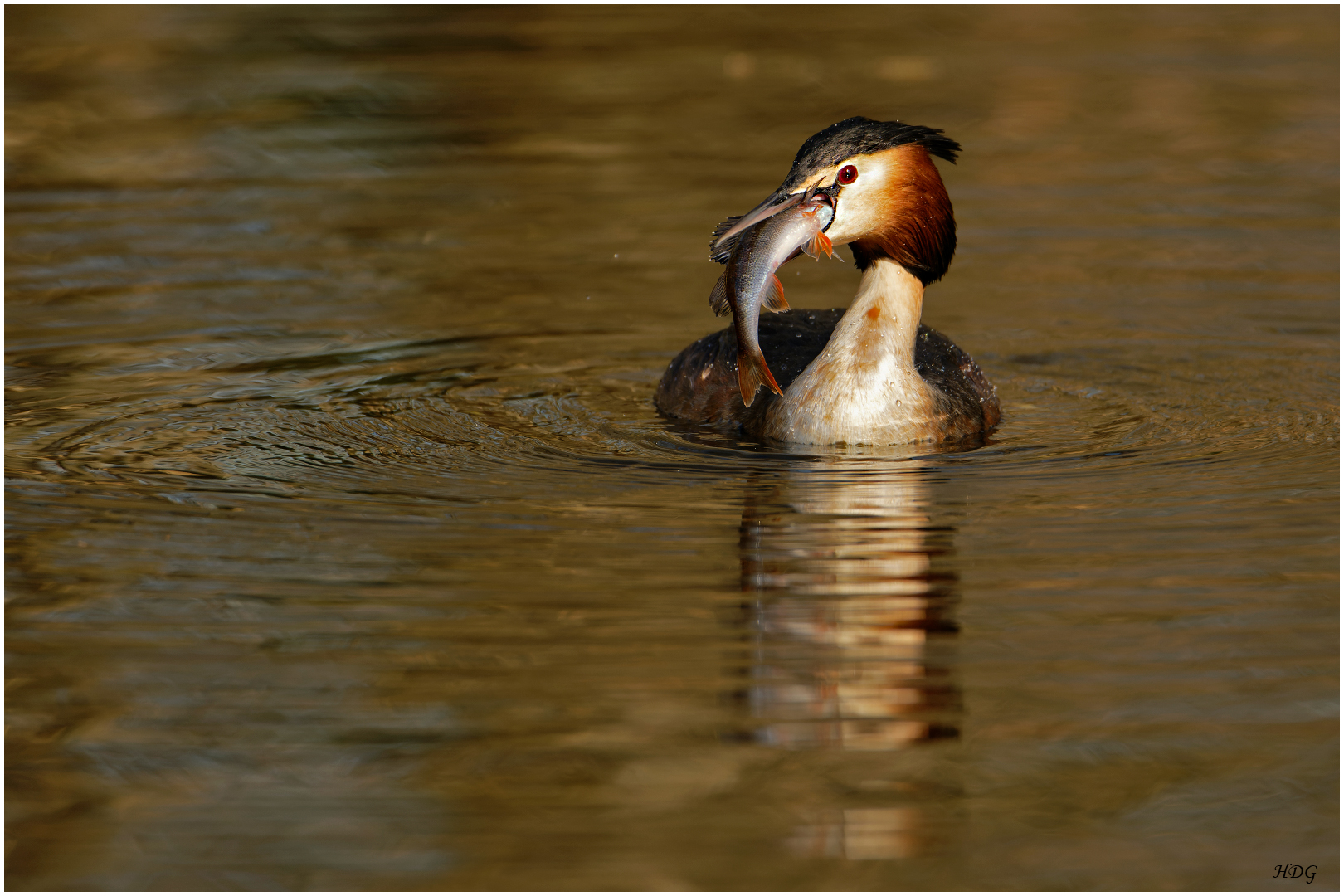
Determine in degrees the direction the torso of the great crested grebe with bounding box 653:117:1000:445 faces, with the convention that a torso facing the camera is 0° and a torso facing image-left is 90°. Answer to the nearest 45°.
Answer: approximately 0°
